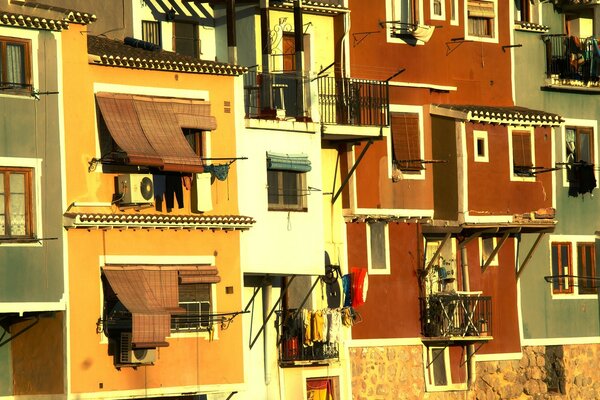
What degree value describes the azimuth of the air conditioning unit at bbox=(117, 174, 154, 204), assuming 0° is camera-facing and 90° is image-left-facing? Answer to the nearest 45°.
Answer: approximately 315°

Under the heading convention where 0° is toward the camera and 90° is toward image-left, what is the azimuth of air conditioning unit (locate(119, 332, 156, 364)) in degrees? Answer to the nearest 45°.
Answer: approximately 315°
